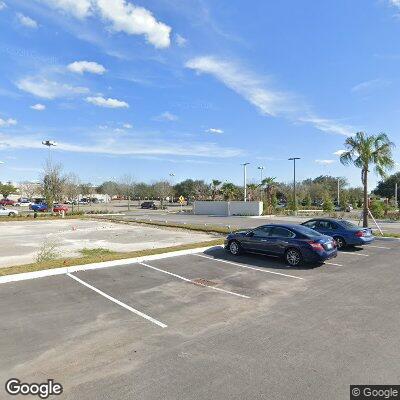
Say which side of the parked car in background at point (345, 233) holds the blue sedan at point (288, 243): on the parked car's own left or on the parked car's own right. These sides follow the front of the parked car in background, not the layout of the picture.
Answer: on the parked car's own left

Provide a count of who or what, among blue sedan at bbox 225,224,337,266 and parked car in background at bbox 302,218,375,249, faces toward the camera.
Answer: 0

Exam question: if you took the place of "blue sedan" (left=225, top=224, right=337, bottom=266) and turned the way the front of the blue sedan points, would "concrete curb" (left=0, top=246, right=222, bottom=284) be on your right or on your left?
on your left

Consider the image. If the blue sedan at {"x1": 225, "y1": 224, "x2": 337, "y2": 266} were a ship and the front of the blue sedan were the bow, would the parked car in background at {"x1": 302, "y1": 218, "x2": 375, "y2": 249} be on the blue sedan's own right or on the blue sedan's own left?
on the blue sedan's own right

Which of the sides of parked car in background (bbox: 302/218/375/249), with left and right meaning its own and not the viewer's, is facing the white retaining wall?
front

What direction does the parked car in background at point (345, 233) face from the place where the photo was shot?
facing away from the viewer and to the left of the viewer

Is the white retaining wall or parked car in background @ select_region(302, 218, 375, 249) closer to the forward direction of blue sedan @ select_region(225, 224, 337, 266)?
the white retaining wall

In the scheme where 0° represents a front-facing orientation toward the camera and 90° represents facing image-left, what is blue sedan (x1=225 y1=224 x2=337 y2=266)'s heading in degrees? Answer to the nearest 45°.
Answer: approximately 135°

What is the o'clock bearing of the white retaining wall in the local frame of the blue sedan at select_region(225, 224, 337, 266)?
The white retaining wall is roughly at 1 o'clock from the blue sedan.
